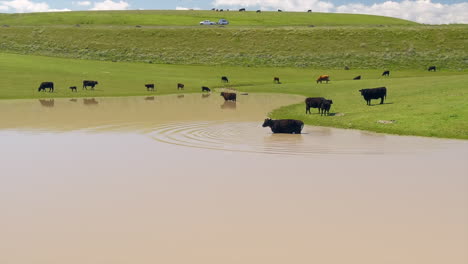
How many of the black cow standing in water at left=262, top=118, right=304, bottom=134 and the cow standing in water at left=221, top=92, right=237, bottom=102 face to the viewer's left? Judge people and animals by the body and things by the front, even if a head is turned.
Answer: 2

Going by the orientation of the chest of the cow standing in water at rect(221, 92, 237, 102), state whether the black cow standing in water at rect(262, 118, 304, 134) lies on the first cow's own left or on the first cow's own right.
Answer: on the first cow's own left

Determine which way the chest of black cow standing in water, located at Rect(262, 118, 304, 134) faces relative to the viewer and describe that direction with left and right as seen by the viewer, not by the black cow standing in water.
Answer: facing to the left of the viewer

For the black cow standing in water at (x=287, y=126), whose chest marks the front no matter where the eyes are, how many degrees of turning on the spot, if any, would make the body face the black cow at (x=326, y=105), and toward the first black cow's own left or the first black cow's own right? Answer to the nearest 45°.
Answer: approximately 90° to the first black cow's own right

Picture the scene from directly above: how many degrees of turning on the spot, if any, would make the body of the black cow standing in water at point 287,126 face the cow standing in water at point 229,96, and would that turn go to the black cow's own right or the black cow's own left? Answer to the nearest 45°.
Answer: approximately 90° to the black cow's own right

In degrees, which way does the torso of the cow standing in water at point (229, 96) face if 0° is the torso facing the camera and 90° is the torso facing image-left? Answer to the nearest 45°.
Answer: approximately 90°

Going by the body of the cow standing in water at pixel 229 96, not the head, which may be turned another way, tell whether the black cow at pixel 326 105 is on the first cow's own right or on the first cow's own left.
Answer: on the first cow's own left
